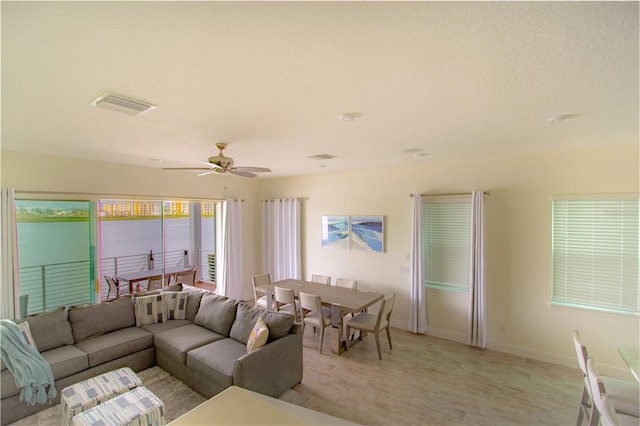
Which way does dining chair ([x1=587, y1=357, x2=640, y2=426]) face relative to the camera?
to the viewer's right

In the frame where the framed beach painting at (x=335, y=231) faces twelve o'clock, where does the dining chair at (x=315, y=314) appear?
The dining chair is roughly at 11 o'clock from the framed beach painting.

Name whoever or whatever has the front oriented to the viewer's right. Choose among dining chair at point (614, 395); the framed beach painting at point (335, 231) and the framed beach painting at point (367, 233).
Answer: the dining chair

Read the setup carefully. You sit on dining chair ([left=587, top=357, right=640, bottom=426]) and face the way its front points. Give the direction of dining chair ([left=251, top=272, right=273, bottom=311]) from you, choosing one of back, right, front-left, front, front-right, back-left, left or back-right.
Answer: back

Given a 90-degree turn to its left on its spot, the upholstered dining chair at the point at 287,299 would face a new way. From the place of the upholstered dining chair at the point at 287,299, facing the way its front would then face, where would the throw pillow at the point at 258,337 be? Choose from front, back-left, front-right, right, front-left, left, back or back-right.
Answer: back-left

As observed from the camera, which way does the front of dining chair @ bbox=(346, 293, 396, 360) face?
facing away from the viewer and to the left of the viewer

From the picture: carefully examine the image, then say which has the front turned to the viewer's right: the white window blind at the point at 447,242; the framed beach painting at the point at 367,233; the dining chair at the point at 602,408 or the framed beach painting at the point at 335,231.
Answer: the dining chair

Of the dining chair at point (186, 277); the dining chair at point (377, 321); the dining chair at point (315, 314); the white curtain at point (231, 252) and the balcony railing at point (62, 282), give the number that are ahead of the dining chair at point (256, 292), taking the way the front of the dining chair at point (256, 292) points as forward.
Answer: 2

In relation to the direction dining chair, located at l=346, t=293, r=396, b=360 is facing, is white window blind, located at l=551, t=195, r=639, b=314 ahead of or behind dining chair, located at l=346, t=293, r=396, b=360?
behind

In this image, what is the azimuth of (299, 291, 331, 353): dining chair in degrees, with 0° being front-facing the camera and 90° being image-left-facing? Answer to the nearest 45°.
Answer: approximately 225°

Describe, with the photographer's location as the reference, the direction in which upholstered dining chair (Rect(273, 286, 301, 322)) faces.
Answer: facing away from the viewer and to the right of the viewer
